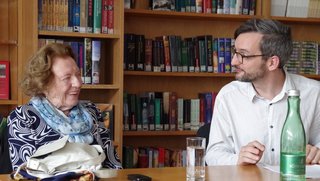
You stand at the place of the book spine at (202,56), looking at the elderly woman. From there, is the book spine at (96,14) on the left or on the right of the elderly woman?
right

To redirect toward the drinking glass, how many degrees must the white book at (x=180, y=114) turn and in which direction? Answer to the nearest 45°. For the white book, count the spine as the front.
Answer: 0° — it already faces it

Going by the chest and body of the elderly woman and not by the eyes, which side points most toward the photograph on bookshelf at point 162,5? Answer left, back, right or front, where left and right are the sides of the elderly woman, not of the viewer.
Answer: left

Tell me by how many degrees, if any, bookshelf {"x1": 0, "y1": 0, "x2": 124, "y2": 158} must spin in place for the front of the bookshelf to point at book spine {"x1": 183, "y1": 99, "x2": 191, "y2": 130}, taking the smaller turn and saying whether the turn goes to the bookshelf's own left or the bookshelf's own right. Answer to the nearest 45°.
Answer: approximately 90° to the bookshelf's own left

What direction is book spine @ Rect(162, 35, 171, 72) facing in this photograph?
toward the camera

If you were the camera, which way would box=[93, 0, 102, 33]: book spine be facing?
facing the viewer

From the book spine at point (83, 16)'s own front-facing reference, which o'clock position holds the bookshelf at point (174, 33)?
The bookshelf is roughly at 8 o'clock from the book spine.

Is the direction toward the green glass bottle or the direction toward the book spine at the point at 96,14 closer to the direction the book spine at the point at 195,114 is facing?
the green glass bottle

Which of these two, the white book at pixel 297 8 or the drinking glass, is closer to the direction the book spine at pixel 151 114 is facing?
the drinking glass

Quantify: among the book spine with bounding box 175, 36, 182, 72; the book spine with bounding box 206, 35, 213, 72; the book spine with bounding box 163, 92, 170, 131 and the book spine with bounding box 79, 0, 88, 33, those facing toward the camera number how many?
4

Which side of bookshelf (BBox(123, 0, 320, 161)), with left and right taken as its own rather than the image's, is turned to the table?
front

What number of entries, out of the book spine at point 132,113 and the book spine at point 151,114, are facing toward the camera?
2

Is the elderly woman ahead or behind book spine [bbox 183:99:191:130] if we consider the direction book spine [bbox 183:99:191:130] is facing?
ahead

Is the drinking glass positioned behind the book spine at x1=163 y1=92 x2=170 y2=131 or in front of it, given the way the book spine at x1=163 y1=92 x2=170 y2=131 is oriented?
in front
